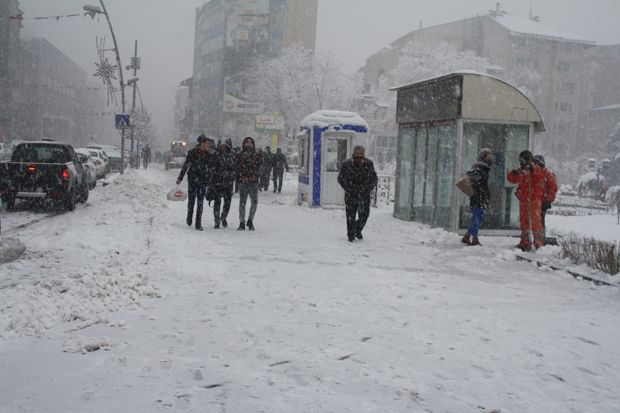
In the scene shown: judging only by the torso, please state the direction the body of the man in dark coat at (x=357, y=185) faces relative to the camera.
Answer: toward the camera

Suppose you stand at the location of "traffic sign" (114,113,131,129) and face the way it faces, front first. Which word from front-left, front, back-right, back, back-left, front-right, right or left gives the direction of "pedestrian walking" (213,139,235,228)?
front

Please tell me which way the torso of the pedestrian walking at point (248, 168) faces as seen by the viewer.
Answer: toward the camera

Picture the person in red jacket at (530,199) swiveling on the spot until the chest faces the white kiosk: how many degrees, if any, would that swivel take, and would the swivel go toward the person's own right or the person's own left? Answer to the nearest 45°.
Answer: approximately 90° to the person's own right

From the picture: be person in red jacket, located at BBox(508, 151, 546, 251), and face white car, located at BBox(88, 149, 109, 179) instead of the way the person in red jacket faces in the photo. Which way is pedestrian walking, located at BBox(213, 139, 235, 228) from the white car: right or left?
left

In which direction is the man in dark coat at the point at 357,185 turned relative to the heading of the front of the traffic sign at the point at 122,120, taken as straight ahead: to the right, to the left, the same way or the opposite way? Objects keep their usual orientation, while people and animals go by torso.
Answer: the same way

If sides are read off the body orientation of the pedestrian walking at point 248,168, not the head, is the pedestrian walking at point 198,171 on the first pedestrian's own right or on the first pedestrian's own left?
on the first pedestrian's own right

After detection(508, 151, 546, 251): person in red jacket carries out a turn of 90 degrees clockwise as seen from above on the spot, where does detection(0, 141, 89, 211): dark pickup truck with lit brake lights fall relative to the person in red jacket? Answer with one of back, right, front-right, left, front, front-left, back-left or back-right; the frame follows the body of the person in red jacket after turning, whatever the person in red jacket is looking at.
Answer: front-left

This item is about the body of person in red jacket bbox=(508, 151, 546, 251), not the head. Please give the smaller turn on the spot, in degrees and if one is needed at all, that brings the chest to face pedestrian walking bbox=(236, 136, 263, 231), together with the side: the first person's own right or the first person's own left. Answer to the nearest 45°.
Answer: approximately 45° to the first person's own right

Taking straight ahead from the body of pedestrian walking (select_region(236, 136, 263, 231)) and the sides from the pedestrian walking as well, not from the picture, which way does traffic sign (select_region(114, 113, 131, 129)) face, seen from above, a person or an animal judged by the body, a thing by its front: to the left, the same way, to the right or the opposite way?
the same way

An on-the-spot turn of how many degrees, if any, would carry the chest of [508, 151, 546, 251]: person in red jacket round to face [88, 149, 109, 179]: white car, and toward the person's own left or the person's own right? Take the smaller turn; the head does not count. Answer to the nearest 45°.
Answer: approximately 90° to the person's own right

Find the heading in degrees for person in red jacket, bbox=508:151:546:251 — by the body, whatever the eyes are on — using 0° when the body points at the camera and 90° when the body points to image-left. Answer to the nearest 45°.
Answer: approximately 45°

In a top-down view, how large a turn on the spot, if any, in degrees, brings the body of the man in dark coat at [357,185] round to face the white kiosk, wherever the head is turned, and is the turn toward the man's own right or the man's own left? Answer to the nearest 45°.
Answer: approximately 180°

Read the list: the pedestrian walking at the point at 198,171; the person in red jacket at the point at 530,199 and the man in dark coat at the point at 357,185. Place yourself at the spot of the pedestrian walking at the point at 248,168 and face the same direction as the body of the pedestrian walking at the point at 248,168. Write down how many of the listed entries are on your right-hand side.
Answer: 1

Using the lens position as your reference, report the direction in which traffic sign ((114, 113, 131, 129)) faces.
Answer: facing the viewer

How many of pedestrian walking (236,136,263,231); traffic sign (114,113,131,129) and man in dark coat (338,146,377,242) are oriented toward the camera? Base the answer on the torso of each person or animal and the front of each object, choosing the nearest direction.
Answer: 3

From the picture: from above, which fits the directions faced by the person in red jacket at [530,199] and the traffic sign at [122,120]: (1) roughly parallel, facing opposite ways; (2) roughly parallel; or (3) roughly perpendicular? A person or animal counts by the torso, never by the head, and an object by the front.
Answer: roughly perpendicular

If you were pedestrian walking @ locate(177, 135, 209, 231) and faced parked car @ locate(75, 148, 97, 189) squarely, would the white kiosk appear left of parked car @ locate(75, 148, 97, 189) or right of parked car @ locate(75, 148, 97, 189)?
right
